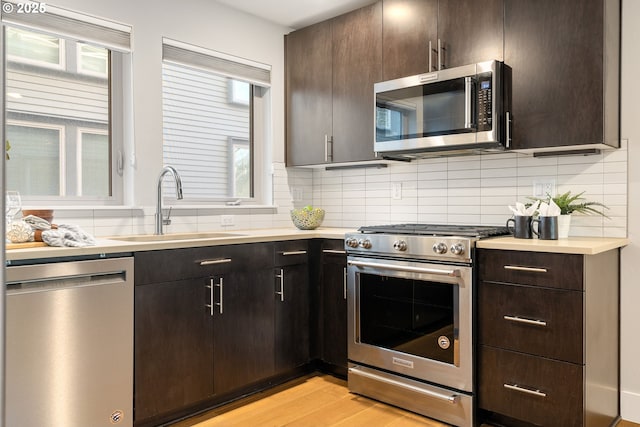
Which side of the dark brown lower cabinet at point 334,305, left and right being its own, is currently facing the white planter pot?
left

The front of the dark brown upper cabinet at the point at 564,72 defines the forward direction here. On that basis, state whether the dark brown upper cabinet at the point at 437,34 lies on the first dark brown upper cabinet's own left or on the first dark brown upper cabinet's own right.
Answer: on the first dark brown upper cabinet's own right

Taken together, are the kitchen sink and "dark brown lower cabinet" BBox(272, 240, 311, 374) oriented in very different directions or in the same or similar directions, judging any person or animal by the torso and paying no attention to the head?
same or similar directions

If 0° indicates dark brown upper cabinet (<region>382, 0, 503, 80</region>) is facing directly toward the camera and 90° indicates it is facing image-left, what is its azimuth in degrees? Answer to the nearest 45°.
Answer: approximately 45°

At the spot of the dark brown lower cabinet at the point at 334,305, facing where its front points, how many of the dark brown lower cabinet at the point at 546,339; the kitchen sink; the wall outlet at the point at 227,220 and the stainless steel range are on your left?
2

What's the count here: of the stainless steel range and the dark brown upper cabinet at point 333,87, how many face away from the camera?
0

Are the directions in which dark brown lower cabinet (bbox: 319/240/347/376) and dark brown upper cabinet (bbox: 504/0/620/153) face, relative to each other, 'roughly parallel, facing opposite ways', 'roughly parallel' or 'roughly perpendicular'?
roughly parallel

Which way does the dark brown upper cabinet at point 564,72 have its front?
toward the camera

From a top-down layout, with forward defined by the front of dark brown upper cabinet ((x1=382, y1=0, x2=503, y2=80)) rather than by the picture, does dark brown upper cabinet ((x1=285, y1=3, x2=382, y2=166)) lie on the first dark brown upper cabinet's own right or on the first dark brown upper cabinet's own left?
on the first dark brown upper cabinet's own right

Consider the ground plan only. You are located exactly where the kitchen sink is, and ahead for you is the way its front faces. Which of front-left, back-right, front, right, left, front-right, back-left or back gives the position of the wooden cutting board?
right

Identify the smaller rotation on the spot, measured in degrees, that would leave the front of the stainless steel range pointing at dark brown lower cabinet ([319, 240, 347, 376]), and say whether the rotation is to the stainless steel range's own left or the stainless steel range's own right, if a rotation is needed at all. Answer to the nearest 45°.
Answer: approximately 90° to the stainless steel range's own right
